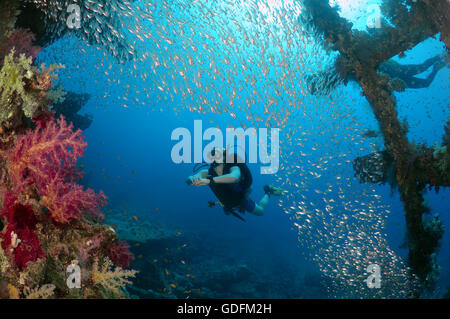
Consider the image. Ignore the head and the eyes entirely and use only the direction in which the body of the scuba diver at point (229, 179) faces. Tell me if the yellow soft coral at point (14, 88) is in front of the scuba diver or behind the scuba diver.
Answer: in front

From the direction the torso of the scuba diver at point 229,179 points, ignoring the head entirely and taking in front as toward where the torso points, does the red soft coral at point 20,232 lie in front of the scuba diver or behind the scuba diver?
in front

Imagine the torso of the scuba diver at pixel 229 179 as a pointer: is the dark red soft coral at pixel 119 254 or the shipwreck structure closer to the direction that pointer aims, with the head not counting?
the dark red soft coral

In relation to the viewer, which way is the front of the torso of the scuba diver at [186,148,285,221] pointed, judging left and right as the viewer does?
facing the viewer and to the left of the viewer

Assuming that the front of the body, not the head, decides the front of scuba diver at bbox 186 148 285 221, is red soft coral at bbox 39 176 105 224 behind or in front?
in front
